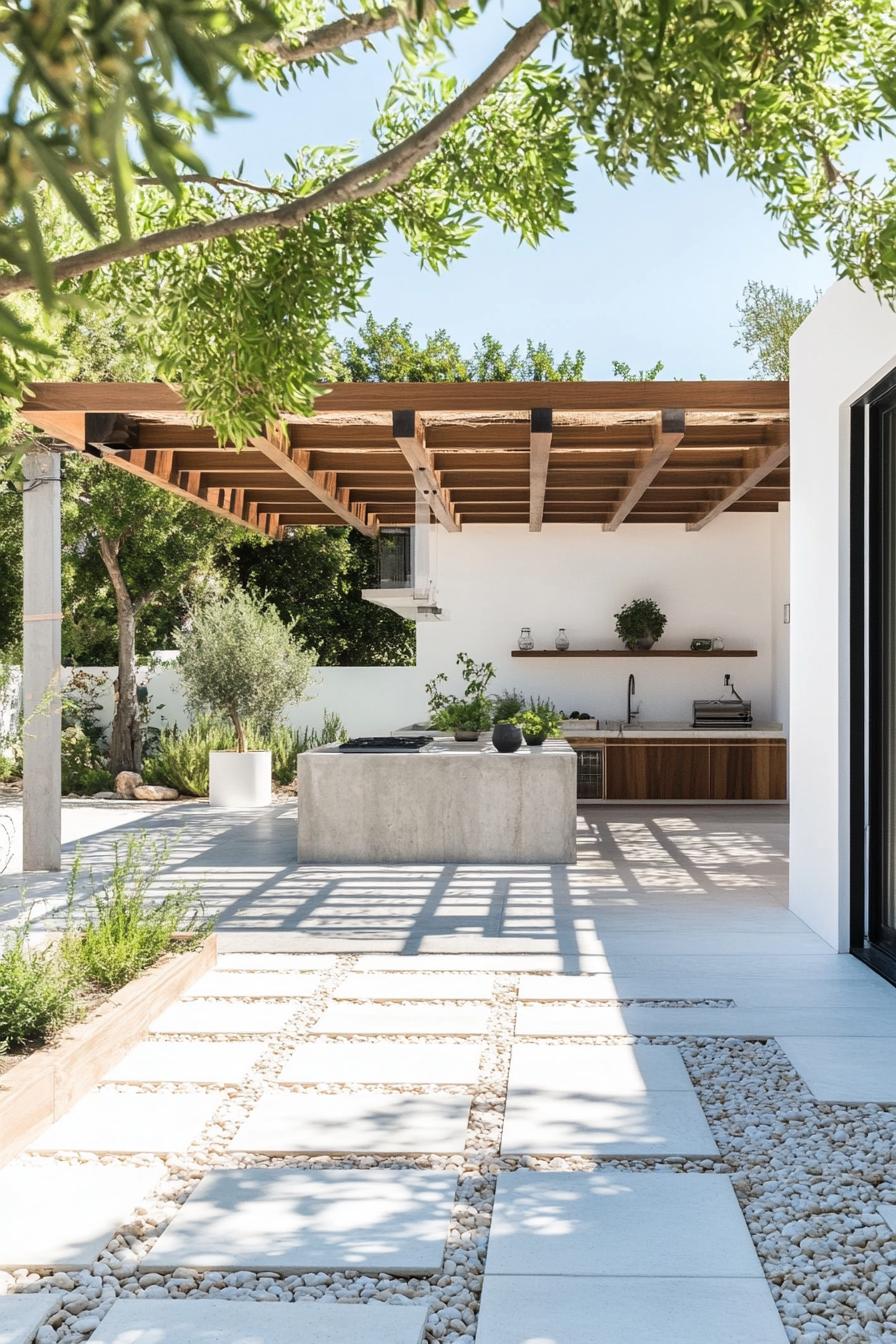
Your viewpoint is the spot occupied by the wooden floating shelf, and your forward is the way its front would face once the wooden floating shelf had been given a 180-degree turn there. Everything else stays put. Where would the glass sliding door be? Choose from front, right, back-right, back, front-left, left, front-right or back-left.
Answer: back

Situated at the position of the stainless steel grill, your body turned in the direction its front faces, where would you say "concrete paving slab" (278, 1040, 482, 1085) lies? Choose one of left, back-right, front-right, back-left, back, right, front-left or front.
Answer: front

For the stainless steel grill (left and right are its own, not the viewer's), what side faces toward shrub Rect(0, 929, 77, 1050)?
front

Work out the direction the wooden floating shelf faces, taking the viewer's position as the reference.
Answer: facing the viewer

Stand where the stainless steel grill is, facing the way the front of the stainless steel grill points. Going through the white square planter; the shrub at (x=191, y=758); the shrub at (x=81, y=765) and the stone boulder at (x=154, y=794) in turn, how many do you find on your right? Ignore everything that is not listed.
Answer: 4

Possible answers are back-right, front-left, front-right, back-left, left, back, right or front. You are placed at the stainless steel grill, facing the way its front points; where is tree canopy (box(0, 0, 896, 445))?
front

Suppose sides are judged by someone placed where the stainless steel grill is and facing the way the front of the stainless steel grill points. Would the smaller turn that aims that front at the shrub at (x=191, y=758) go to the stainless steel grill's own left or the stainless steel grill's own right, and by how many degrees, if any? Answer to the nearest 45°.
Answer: approximately 90° to the stainless steel grill's own right

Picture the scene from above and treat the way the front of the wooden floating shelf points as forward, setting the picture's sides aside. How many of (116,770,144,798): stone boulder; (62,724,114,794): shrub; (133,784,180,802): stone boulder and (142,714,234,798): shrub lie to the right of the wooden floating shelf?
4

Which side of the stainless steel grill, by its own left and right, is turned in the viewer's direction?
front

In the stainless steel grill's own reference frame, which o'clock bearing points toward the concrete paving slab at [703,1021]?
The concrete paving slab is roughly at 12 o'clock from the stainless steel grill.

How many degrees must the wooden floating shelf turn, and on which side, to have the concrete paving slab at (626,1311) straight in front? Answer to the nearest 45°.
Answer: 0° — it already faces it

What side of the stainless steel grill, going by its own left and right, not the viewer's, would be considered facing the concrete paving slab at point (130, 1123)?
front

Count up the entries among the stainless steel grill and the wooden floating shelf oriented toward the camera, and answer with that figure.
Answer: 2
